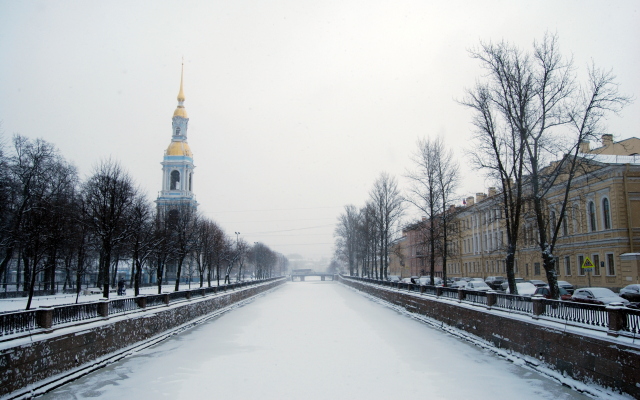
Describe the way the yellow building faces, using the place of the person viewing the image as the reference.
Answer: facing the viewer and to the left of the viewer

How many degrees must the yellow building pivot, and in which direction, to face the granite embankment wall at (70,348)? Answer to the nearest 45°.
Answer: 0° — it already faces it

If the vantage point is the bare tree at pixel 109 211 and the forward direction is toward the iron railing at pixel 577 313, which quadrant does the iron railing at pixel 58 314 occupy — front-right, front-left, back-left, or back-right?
front-right

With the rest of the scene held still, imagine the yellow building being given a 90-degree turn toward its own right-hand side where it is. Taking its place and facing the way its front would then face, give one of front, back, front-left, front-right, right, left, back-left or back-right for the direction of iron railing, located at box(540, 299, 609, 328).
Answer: back-left

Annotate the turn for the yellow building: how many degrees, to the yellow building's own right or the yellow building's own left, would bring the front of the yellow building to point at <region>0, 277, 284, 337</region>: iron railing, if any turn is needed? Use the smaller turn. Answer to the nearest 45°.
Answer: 0° — it already faces it

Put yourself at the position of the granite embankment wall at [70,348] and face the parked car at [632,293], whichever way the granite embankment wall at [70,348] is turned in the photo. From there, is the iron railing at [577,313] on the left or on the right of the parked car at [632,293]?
right

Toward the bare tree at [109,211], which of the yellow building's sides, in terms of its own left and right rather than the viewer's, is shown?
front

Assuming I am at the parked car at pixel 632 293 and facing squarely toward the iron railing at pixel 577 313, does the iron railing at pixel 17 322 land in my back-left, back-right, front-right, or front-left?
front-right

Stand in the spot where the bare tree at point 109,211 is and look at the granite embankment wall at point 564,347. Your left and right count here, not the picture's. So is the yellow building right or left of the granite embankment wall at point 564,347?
left

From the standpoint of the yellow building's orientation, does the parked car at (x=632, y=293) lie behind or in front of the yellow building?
in front

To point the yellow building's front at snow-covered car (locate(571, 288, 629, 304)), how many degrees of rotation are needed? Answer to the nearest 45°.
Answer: approximately 45° to its left

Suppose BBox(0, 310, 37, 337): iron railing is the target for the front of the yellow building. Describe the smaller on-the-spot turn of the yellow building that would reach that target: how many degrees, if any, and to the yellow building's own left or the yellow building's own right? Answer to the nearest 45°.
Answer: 0° — it already faces it
